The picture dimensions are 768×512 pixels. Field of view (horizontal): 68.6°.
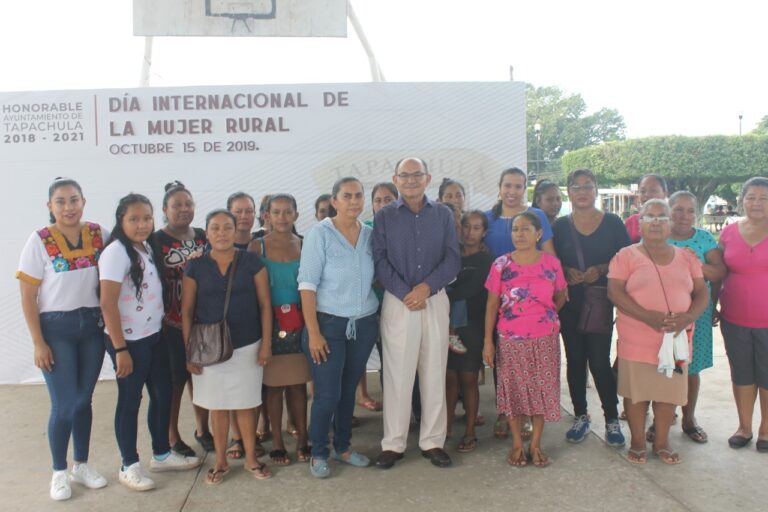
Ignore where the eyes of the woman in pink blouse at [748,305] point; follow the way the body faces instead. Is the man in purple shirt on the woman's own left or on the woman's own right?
on the woman's own right

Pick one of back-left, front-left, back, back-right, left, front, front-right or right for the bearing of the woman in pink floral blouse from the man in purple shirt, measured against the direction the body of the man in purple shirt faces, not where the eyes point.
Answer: left

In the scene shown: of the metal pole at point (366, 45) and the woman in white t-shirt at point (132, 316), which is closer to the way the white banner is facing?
the woman in white t-shirt

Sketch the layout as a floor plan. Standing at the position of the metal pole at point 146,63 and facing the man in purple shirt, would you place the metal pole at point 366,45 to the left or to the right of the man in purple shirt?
left

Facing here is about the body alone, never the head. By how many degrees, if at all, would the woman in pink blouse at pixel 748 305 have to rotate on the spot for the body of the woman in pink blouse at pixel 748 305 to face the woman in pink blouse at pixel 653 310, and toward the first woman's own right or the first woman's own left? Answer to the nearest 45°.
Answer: approximately 45° to the first woman's own right

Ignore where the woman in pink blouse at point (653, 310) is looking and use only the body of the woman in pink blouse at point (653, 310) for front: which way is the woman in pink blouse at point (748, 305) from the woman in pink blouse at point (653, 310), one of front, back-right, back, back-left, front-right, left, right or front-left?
back-left

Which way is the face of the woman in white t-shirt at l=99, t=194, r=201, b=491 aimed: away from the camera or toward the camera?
toward the camera

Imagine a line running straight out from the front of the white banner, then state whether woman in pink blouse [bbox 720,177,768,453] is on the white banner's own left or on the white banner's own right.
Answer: on the white banner's own left

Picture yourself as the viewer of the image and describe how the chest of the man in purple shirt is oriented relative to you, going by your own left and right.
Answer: facing the viewer

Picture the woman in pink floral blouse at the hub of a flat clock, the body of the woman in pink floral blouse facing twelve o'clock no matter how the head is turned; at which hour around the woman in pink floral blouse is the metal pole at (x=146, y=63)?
The metal pole is roughly at 4 o'clock from the woman in pink floral blouse.

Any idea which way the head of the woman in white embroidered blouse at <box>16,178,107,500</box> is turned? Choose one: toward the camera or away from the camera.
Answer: toward the camera

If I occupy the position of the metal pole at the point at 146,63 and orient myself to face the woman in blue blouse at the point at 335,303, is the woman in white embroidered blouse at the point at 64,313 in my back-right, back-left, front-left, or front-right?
front-right

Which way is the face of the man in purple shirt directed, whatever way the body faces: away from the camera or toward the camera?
toward the camera

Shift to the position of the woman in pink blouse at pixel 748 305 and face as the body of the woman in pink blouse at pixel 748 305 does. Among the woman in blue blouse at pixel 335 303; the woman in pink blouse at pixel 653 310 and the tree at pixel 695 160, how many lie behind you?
1

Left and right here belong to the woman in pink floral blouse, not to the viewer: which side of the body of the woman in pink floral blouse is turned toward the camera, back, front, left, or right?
front

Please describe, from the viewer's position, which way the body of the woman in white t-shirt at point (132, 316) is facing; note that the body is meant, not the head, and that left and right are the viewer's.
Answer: facing the viewer and to the right of the viewer
